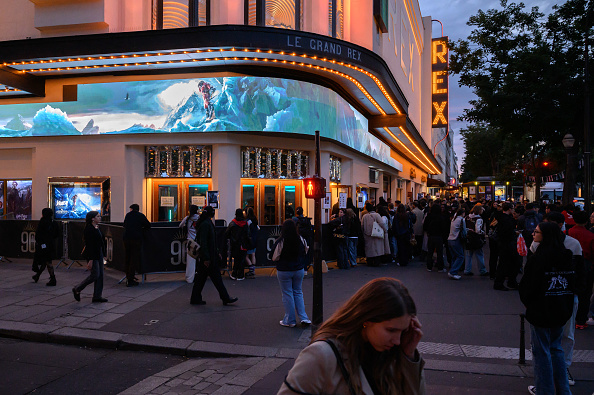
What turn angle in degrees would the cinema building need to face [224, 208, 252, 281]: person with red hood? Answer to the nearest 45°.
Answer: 0° — it already faces them

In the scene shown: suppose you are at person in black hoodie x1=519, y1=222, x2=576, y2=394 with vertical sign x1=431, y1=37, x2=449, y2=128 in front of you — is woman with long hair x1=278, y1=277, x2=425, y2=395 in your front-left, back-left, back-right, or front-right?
back-left

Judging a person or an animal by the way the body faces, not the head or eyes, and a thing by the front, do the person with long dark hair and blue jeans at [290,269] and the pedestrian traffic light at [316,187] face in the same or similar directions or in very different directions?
very different directions

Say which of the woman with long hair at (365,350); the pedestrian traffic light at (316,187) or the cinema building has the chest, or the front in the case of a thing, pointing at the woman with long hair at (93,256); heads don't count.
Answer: the cinema building

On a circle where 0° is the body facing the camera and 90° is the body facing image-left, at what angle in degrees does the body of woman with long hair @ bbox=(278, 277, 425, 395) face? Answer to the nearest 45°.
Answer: approximately 315°

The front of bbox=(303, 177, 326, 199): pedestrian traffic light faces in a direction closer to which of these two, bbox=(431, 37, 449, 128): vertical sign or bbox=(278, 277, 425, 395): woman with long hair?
the woman with long hair

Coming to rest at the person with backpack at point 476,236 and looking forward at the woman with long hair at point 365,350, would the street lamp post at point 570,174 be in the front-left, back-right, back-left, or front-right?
back-left

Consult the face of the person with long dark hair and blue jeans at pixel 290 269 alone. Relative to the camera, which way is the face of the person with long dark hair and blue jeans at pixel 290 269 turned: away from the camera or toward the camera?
away from the camera

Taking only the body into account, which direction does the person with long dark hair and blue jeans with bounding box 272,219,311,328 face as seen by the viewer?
away from the camera
